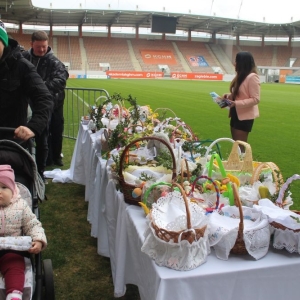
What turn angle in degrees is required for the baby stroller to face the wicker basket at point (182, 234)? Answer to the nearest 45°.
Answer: approximately 45° to its left

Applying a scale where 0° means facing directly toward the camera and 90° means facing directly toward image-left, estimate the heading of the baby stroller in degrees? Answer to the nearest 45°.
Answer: approximately 0°

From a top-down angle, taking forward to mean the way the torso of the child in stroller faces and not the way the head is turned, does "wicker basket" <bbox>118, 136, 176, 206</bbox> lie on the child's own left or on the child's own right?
on the child's own left

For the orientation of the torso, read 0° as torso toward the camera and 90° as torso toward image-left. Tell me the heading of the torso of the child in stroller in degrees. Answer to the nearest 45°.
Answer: approximately 0°

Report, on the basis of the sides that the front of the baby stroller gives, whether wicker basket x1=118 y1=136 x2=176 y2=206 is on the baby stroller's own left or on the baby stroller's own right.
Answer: on the baby stroller's own left
